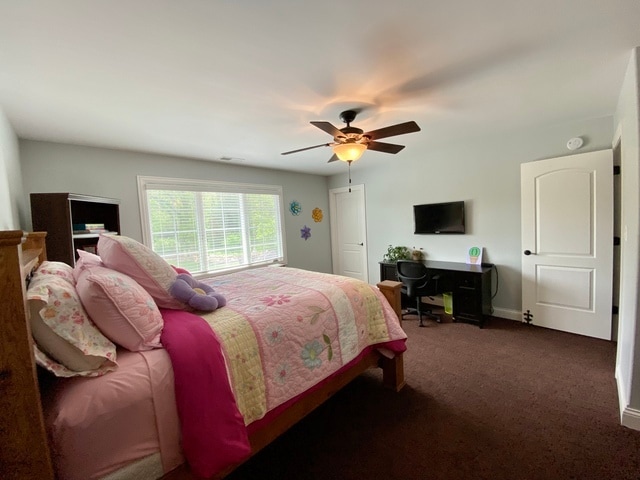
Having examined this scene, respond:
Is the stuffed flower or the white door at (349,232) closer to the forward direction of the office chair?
the white door

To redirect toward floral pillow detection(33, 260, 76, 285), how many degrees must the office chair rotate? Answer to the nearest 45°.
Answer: approximately 180°

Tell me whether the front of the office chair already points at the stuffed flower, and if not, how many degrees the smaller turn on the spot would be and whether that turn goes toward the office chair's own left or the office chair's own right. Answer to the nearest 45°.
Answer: approximately 180°

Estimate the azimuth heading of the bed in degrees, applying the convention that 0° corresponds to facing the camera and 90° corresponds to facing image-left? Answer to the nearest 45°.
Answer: approximately 225°

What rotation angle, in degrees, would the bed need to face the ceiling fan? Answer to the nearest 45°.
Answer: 0° — it already faces it

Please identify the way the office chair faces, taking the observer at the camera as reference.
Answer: facing away from the viewer and to the right of the viewer
